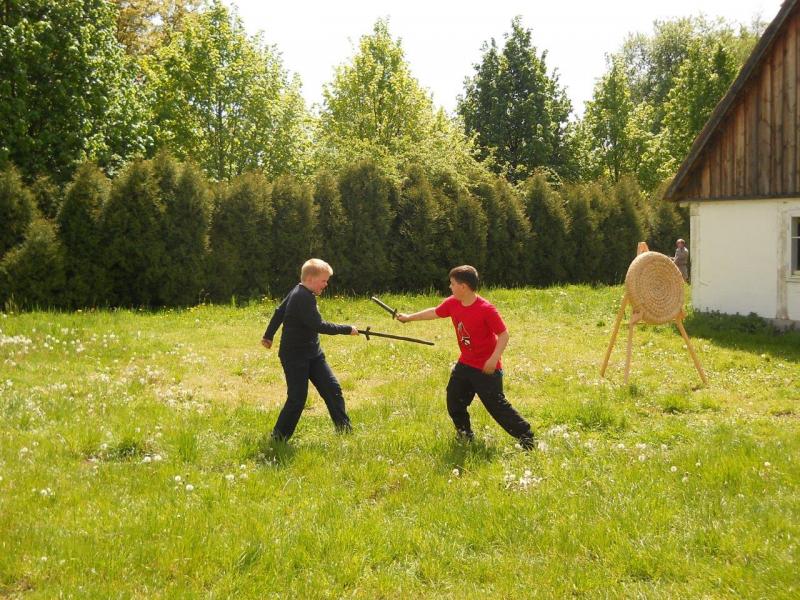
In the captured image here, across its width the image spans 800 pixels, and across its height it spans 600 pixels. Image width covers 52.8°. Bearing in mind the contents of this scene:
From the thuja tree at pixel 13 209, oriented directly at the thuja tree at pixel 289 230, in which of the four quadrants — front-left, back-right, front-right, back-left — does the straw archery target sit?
front-right

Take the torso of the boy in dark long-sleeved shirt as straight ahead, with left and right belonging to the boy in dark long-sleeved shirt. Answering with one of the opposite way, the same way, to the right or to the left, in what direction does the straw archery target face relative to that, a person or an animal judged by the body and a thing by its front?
to the right

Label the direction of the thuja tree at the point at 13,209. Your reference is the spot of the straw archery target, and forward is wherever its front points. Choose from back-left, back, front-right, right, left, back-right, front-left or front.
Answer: back-right

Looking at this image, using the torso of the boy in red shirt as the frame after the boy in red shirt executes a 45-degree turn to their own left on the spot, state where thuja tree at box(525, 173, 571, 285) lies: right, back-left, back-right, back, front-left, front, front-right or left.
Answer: back

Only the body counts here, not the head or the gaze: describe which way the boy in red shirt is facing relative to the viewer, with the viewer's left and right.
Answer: facing the viewer and to the left of the viewer

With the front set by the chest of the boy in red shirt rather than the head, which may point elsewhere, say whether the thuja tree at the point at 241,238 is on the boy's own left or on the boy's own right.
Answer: on the boy's own right

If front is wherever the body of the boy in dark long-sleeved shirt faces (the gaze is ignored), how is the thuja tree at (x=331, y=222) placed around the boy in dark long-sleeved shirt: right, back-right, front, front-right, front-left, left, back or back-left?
left

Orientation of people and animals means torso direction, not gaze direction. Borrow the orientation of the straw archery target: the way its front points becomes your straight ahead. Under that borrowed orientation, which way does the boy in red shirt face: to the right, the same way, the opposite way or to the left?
to the right

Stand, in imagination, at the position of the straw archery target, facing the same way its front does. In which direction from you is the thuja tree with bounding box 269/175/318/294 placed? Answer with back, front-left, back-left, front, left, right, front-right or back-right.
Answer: back

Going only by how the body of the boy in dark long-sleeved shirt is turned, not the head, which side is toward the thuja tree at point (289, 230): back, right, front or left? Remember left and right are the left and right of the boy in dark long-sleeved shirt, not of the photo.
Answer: left

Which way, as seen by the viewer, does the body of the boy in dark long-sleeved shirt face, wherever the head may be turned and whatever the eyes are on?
to the viewer's right

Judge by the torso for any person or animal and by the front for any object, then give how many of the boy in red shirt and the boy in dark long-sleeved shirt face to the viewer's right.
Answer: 1

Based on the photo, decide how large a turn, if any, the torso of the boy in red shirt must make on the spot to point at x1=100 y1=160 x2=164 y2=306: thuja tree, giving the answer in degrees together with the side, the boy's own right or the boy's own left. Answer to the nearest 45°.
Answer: approximately 90° to the boy's own right

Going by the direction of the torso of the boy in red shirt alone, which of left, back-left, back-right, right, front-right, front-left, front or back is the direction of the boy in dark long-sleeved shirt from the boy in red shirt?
front-right

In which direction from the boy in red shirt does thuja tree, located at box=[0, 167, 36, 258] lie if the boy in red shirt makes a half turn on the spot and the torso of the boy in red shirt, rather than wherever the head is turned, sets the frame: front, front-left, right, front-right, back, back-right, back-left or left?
left

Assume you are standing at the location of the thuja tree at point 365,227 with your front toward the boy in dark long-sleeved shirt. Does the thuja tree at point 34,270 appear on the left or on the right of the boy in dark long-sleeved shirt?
right

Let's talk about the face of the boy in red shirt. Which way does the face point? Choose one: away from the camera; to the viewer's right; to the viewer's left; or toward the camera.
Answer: to the viewer's left
